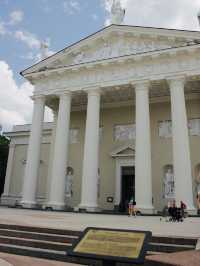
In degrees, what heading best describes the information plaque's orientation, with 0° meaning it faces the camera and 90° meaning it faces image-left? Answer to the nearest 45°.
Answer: approximately 0°

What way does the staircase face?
toward the camera

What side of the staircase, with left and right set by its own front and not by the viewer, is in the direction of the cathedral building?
back

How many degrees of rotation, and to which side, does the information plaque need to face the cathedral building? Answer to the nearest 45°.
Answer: approximately 180°

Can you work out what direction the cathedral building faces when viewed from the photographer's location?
facing the viewer and to the left of the viewer
